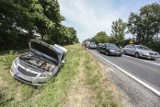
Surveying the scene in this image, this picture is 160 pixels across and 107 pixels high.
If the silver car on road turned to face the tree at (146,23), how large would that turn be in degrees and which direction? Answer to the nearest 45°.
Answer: approximately 135° to its left

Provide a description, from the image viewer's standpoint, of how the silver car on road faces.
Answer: facing the viewer and to the right of the viewer

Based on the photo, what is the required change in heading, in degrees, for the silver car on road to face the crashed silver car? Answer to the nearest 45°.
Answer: approximately 45° to its right

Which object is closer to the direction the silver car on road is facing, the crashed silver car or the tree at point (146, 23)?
the crashed silver car
